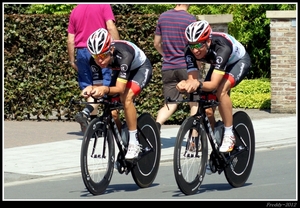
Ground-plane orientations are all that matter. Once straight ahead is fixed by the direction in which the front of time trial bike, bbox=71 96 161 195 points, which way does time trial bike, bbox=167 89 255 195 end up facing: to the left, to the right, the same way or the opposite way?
the same way

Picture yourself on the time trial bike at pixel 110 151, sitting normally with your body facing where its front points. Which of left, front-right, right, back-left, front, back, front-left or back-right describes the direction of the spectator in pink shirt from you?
back-right

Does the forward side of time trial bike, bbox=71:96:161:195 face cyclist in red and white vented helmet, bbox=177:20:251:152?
no

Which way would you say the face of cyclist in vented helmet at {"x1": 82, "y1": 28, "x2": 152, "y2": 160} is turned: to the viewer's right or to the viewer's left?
to the viewer's left

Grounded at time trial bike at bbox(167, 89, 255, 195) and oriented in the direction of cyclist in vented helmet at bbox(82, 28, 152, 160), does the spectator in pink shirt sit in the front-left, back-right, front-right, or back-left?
front-right

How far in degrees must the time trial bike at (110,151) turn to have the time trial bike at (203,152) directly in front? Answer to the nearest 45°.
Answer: approximately 135° to its left

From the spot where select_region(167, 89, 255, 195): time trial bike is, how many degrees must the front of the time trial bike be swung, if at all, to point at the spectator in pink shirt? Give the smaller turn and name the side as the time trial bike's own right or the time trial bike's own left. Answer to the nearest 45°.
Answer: approximately 90° to the time trial bike's own right

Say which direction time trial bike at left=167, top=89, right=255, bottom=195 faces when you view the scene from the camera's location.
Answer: facing the viewer and to the left of the viewer

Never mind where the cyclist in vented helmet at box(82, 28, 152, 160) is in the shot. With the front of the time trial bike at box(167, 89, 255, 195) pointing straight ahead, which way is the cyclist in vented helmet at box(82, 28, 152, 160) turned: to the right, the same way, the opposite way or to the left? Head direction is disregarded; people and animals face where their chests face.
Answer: the same way

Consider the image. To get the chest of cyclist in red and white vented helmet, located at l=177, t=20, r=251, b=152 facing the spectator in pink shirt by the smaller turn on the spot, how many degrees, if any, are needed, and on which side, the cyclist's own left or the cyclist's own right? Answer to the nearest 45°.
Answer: approximately 90° to the cyclist's own right

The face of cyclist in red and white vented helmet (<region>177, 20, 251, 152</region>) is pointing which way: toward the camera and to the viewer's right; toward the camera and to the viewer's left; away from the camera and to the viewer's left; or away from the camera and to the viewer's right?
toward the camera and to the viewer's left

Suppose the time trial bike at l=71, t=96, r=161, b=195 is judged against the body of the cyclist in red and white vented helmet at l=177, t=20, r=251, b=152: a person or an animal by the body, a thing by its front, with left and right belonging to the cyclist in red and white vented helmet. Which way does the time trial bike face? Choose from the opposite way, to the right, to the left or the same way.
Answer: the same way

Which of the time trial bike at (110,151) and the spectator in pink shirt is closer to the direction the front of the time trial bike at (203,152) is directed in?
the time trial bike

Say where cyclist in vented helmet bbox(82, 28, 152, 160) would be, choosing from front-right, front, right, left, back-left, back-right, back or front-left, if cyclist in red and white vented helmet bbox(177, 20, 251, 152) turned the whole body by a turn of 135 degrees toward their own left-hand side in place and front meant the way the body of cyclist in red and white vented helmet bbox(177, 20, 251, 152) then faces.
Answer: back
